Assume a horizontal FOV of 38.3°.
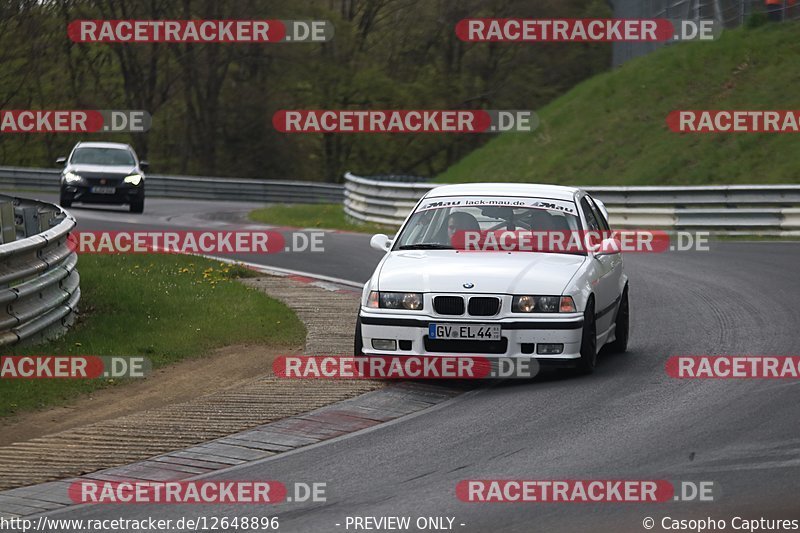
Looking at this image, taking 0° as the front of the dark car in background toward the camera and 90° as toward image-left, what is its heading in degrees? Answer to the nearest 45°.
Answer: approximately 0°

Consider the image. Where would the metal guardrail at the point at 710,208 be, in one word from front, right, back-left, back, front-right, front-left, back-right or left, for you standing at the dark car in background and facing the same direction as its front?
front-left

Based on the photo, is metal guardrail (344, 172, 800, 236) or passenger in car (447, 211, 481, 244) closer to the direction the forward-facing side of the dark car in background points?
the passenger in car

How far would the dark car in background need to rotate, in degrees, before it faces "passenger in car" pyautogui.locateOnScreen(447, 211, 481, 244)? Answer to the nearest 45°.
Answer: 0° — it already faces them

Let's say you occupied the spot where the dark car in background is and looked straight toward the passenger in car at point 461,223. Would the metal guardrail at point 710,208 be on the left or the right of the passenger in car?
left

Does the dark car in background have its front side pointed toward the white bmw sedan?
yes

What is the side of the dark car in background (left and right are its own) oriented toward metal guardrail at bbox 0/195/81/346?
front

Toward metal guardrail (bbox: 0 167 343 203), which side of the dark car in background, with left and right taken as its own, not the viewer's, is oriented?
back

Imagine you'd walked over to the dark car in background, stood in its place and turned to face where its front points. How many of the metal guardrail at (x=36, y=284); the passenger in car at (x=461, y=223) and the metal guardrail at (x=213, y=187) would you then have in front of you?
2
